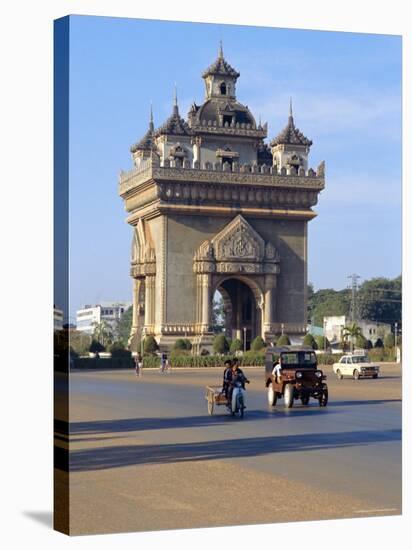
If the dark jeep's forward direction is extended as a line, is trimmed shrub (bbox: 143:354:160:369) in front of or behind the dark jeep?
behind

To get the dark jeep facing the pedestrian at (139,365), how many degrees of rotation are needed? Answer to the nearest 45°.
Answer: approximately 135° to its right
